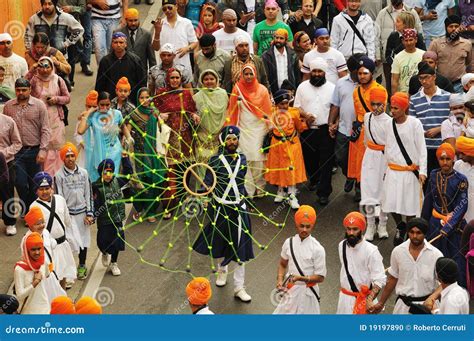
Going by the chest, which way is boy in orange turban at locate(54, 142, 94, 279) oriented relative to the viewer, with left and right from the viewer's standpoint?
facing the viewer

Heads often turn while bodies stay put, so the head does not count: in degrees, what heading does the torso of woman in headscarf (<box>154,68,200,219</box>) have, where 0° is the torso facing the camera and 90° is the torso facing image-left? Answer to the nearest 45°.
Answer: approximately 0°

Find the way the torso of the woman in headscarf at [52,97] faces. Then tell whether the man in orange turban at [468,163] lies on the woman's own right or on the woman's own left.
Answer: on the woman's own left

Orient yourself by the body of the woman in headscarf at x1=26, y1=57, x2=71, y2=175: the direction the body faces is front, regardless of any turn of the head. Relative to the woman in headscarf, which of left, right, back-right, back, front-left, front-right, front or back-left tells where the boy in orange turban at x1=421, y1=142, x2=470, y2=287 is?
front-left

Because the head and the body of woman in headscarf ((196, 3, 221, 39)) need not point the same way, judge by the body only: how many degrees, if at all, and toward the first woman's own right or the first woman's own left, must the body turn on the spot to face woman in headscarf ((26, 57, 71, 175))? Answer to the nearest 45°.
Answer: approximately 45° to the first woman's own right

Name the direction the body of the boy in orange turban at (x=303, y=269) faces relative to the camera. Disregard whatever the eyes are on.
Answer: toward the camera

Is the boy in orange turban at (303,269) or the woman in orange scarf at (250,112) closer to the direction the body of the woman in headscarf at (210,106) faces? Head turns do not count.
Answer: the boy in orange turban

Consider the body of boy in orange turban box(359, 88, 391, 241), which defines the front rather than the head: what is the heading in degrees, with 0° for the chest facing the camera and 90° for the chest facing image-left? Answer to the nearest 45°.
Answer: approximately 0°

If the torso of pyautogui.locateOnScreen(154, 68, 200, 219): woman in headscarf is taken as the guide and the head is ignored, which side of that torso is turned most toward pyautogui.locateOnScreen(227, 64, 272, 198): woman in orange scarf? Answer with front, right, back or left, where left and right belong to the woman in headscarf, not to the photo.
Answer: left
